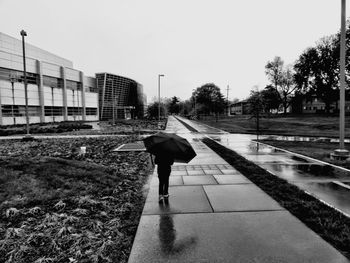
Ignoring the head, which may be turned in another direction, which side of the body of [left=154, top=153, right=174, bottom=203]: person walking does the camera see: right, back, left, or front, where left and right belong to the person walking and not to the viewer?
back
